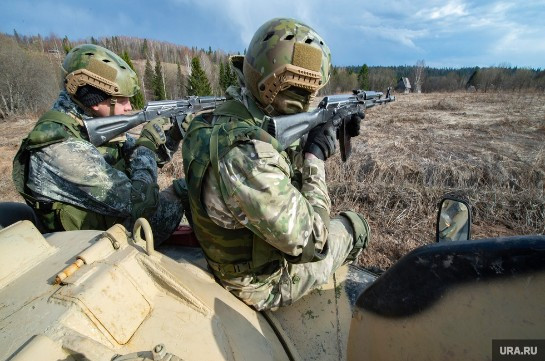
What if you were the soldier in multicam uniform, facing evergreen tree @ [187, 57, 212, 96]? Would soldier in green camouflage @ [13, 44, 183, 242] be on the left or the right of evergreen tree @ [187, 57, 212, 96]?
left

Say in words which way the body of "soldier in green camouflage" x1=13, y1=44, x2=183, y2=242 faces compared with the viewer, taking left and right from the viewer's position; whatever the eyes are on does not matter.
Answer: facing to the right of the viewer

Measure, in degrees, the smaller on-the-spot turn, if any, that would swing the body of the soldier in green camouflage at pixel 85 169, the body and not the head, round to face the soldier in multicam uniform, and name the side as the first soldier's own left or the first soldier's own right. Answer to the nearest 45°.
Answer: approximately 45° to the first soldier's own right

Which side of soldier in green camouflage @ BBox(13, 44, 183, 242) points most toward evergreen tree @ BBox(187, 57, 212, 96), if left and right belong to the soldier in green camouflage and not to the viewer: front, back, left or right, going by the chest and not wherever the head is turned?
left

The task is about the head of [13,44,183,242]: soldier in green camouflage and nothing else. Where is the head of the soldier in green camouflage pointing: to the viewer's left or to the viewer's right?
to the viewer's right
